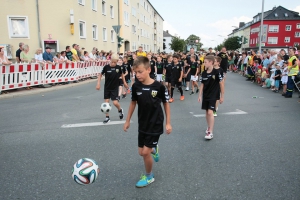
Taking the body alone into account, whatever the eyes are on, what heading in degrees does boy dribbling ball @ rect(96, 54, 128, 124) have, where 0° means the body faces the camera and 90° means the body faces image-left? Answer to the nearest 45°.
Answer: approximately 0°

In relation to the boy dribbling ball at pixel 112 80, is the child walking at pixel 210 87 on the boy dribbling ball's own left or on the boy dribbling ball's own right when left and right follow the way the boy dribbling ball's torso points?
on the boy dribbling ball's own left

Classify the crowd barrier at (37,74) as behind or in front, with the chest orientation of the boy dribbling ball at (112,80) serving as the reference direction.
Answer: behind

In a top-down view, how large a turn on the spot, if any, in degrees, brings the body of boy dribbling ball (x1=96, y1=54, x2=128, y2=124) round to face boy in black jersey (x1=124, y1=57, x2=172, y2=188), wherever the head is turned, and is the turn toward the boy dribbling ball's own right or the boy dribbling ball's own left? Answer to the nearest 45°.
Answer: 0° — they already face them

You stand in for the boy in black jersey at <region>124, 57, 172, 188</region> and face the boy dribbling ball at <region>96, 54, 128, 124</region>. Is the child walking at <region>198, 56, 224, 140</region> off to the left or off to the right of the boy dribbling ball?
right

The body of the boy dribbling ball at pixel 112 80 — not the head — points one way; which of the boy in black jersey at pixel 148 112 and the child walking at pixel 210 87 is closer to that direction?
the boy in black jersey
